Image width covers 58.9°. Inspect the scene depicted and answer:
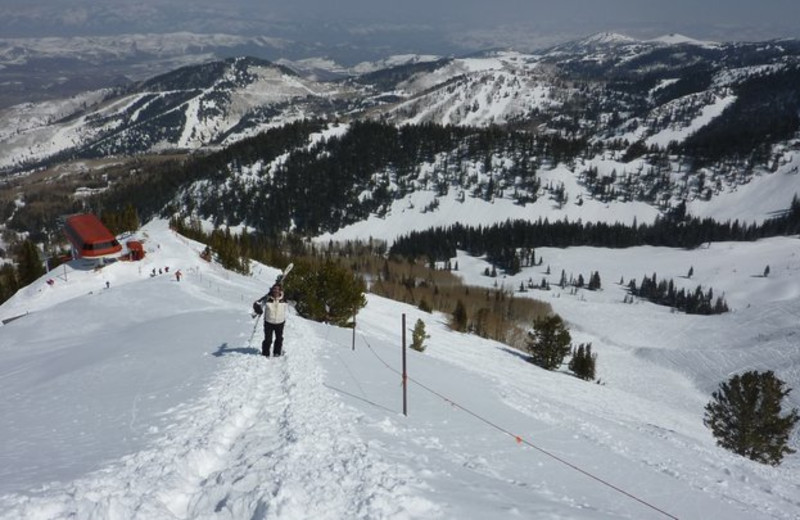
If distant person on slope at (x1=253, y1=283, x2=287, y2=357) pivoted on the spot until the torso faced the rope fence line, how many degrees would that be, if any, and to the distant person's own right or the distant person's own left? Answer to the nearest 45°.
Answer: approximately 45° to the distant person's own left

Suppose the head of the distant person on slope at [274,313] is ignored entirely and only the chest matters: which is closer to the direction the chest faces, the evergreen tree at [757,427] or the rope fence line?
the rope fence line

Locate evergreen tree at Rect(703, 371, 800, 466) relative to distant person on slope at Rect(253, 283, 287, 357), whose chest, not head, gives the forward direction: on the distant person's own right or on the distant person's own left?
on the distant person's own left

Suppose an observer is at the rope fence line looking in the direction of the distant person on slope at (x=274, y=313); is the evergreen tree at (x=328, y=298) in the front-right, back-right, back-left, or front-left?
front-right

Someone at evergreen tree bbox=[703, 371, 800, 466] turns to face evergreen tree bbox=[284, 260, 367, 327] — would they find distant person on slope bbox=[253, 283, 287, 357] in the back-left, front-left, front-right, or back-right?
front-left

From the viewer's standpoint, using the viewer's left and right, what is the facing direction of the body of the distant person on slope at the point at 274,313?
facing the viewer

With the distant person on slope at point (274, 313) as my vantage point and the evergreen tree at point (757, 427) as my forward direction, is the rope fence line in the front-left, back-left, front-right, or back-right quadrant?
front-right

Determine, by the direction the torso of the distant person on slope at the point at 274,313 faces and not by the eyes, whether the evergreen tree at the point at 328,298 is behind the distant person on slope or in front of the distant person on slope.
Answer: behind

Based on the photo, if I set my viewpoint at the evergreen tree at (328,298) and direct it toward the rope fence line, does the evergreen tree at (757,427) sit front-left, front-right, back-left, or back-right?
front-left
